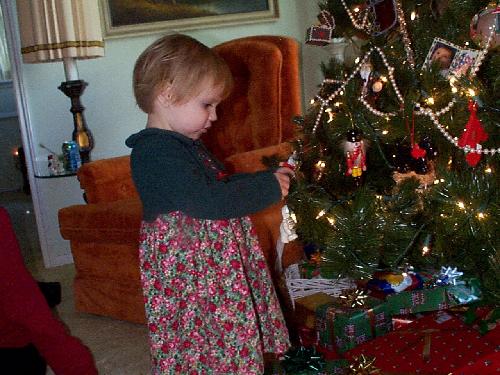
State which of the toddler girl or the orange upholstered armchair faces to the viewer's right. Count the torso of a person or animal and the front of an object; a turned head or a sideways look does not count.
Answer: the toddler girl

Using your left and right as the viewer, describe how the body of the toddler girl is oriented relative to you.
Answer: facing to the right of the viewer

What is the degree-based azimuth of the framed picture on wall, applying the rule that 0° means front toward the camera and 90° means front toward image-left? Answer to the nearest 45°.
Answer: approximately 0°

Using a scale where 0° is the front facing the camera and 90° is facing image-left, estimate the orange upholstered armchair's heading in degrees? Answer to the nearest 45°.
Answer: approximately 45°

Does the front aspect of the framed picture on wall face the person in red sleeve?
yes

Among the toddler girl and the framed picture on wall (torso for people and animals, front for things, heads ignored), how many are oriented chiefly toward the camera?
1

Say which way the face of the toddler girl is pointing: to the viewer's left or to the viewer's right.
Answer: to the viewer's right
